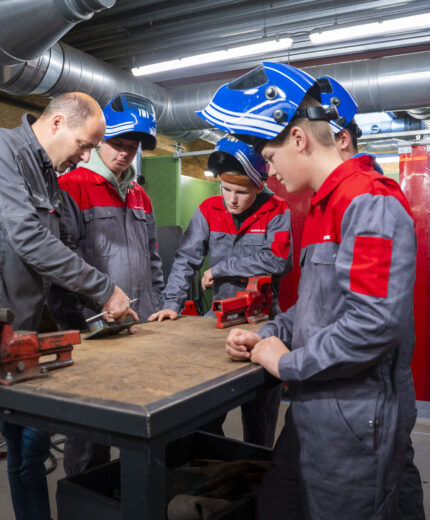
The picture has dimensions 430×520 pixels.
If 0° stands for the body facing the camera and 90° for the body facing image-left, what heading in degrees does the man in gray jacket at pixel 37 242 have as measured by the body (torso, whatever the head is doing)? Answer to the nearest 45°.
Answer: approximately 270°

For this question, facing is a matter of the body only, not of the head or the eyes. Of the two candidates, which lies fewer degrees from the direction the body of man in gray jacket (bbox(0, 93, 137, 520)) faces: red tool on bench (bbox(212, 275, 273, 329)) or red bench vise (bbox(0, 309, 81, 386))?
the red tool on bench

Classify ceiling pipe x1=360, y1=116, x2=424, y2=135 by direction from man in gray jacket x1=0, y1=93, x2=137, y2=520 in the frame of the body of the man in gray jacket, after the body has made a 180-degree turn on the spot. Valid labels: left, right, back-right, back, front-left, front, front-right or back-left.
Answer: back-right

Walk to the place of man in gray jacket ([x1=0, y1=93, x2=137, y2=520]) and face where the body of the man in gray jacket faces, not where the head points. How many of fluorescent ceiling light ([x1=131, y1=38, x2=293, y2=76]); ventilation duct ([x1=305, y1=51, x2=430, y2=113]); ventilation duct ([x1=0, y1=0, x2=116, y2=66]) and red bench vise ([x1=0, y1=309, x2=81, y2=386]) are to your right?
1

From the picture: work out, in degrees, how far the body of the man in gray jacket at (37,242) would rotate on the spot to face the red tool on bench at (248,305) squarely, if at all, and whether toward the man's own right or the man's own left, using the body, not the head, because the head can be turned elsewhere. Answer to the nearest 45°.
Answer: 0° — they already face it

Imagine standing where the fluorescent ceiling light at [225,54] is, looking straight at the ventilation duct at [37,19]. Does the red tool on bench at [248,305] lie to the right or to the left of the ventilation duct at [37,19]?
left

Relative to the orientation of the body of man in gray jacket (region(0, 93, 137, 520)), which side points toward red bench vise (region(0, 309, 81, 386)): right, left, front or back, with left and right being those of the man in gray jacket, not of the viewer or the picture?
right

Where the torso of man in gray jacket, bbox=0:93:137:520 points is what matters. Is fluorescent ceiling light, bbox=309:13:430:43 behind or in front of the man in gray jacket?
in front

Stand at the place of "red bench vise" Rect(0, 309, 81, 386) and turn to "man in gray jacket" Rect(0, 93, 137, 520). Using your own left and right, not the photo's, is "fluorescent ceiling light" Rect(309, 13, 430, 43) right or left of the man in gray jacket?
right

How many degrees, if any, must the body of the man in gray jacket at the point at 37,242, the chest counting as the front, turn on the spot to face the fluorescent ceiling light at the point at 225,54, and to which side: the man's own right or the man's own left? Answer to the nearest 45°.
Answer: approximately 45° to the man's own left
